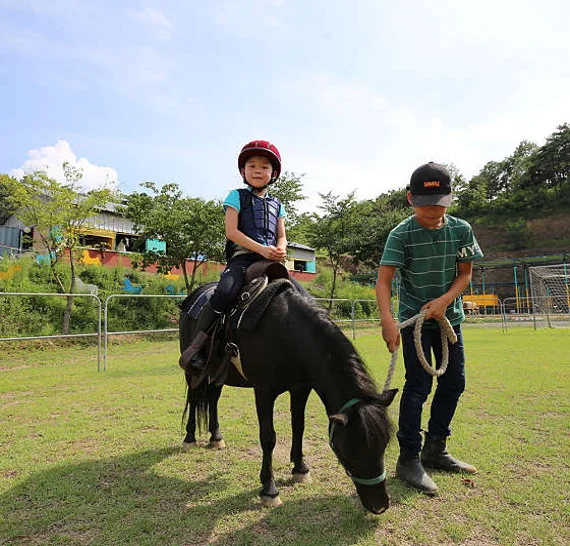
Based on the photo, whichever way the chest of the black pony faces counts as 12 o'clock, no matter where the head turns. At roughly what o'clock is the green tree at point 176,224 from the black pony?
The green tree is roughly at 7 o'clock from the black pony.

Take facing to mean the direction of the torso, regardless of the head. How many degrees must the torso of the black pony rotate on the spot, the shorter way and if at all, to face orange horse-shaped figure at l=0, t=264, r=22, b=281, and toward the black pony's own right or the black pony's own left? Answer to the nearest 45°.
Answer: approximately 180°

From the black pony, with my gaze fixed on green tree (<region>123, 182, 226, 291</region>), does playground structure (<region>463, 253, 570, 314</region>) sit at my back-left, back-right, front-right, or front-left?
front-right

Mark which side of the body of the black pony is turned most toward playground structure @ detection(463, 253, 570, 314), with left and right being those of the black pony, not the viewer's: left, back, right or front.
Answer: left

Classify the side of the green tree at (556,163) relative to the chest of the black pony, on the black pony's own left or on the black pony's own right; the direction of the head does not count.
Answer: on the black pony's own left

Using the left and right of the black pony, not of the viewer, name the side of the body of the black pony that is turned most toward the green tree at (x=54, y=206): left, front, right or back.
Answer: back

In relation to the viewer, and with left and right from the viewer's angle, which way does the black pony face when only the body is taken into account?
facing the viewer and to the right of the viewer

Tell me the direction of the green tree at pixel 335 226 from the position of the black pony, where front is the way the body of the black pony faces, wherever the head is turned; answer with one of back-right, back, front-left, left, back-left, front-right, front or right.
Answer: back-left
